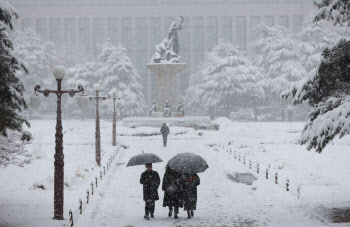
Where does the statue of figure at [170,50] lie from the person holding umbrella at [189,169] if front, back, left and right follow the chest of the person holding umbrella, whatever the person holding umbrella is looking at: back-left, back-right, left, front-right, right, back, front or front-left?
back

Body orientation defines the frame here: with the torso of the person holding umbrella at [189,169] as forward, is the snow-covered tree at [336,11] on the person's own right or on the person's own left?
on the person's own left
